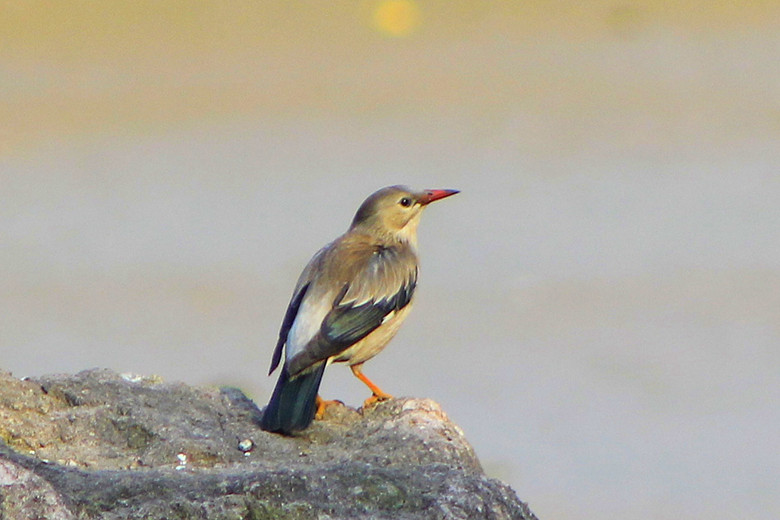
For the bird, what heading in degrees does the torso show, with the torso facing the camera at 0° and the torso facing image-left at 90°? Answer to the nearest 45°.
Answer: approximately 225°
